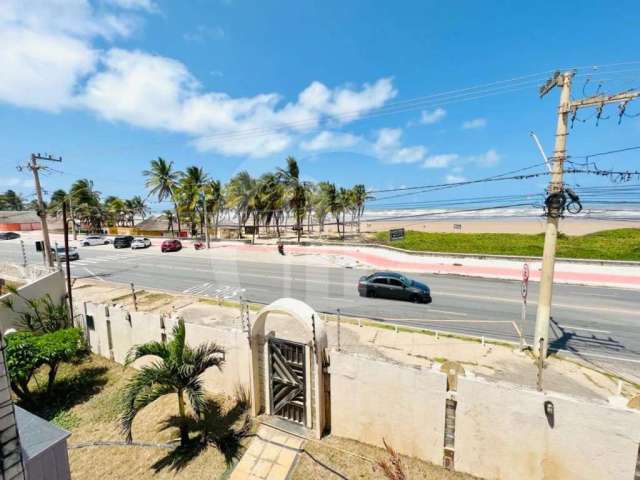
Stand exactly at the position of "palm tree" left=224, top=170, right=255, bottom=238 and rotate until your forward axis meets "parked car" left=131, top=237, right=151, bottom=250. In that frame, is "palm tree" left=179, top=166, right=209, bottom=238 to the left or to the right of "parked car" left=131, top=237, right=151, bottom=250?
right

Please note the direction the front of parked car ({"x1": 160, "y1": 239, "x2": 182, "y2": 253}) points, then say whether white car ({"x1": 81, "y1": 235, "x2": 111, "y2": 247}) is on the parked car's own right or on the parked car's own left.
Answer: on the parked car's own right

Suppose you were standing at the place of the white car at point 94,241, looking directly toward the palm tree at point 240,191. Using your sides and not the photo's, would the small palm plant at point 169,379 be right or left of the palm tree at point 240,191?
right

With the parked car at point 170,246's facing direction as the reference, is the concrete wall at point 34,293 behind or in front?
in front

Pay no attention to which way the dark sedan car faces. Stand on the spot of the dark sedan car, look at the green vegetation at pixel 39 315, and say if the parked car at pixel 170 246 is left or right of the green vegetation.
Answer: right

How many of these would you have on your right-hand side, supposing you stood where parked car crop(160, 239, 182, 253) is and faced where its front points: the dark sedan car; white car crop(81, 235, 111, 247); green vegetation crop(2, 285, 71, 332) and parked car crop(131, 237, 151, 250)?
2

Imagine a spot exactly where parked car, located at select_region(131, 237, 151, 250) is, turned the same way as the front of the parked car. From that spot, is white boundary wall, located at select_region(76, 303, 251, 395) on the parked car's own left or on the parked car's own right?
on the parked car's own left

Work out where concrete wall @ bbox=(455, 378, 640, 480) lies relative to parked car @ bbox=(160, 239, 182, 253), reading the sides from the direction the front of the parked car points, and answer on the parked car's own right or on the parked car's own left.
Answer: on the parked car's own left

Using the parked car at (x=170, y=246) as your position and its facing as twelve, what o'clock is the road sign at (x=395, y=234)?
The road sign is roughly at 9 o'clock from the parked car.

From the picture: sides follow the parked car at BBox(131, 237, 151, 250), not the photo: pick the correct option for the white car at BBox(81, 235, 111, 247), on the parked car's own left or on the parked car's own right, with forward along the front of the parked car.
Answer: on the parked car's own right

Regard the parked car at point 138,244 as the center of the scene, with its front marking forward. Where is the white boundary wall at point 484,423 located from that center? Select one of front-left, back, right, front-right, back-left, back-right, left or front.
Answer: front-left

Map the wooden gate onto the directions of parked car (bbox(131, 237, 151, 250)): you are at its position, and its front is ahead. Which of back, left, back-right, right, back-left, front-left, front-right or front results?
front-left
